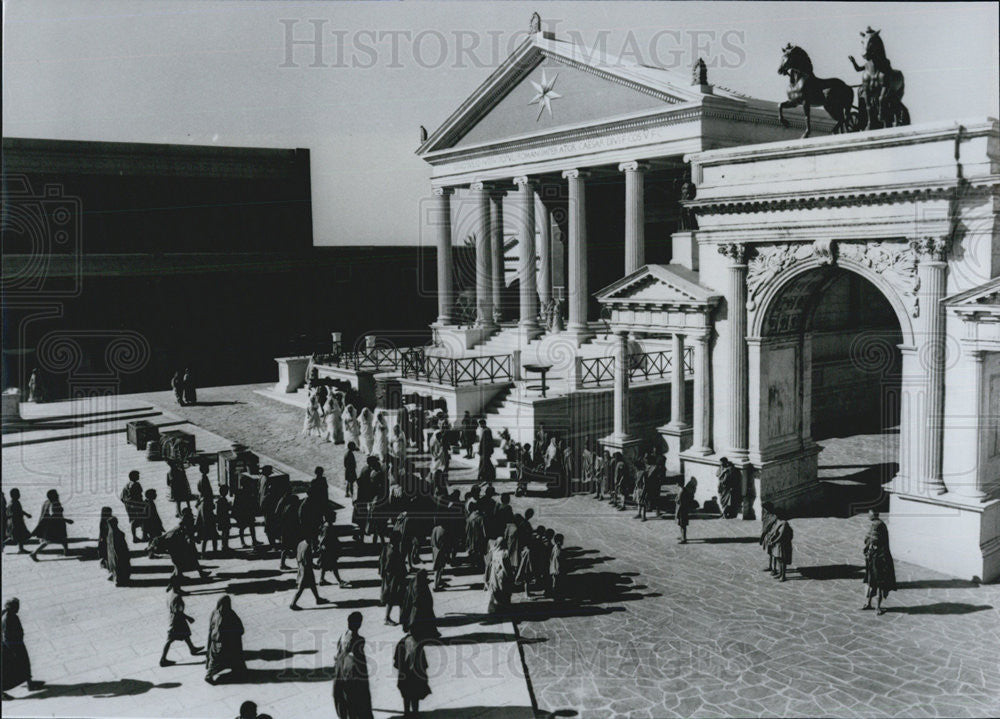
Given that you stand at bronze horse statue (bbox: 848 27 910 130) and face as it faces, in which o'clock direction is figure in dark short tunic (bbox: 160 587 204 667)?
The figure in dark short tunic is roughly at 12 o'clock from the bronze horse statue.

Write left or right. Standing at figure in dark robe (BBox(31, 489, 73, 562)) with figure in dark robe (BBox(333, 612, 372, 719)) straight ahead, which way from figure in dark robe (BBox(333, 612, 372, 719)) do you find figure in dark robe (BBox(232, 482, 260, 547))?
left

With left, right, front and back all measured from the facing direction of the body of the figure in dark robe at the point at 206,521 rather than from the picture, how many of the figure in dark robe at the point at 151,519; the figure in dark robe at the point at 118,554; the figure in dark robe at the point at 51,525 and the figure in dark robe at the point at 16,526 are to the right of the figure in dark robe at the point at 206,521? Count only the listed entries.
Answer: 0

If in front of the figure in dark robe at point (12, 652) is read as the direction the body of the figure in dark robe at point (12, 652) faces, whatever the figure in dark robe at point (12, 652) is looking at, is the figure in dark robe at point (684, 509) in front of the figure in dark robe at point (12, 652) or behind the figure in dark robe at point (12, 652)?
in front

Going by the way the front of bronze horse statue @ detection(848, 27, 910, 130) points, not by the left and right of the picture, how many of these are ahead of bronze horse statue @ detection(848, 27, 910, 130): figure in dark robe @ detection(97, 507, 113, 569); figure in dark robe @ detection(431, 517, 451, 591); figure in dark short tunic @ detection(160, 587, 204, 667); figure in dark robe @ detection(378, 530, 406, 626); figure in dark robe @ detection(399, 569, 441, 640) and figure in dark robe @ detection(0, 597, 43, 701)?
6

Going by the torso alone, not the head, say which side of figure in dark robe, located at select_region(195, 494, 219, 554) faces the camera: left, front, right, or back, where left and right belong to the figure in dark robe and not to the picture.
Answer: back

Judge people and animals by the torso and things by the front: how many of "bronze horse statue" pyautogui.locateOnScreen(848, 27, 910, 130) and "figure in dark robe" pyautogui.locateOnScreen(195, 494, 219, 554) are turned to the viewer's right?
0

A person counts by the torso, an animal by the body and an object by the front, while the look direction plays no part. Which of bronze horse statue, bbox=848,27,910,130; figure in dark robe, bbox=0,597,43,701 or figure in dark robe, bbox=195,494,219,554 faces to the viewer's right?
figure in dark robe, bbox=0,597,43,701

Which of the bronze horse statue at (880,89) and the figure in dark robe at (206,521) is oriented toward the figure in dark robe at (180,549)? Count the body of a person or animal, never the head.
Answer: the bronze horse statue
